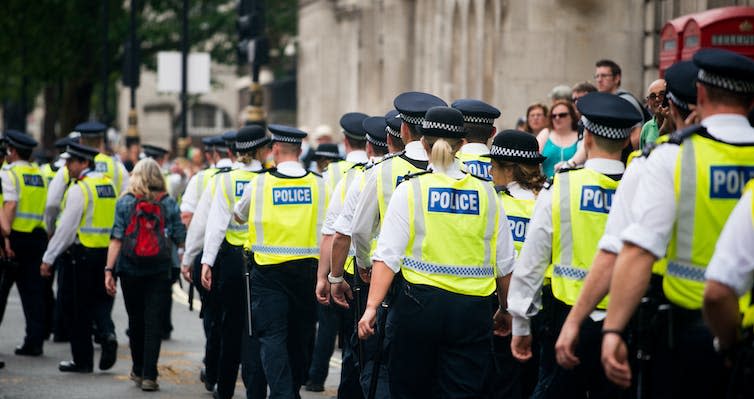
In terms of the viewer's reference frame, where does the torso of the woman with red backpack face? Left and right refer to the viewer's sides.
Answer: facing away from the viewer

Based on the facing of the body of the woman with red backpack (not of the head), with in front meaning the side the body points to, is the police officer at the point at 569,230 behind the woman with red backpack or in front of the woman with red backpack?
behind

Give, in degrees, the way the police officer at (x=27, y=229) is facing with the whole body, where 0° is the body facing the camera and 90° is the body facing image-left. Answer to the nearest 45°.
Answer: approximately 135°

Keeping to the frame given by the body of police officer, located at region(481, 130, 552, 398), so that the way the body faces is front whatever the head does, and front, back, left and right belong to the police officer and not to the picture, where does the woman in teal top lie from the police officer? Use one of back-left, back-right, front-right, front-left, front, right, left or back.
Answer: front-right

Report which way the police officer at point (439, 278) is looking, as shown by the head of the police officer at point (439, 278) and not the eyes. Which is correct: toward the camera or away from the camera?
away from the camera

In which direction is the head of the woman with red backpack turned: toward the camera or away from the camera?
away from the camera

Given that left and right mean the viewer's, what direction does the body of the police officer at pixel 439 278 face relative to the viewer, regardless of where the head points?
facing away from the viewer

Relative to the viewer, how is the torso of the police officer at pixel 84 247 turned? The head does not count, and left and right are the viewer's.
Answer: facing away from the viewer and to the left of the viewer

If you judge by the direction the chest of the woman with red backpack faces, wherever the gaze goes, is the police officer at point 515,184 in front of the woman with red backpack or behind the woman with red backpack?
behind

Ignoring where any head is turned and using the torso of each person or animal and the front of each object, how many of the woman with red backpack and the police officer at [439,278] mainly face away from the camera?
2

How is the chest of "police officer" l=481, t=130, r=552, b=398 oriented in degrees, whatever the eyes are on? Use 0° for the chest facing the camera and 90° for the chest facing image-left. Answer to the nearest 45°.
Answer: approximately 135°

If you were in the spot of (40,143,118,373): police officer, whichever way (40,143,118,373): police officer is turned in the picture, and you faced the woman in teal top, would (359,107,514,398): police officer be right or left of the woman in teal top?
right
